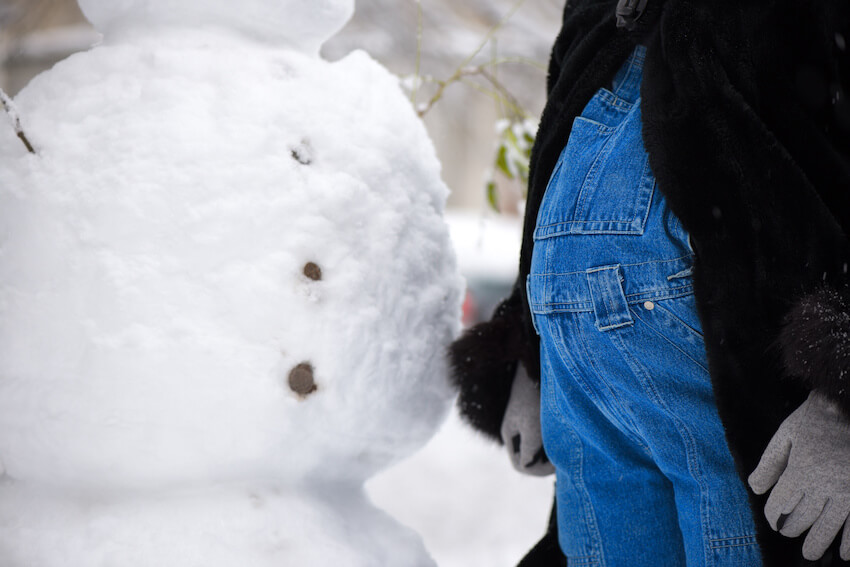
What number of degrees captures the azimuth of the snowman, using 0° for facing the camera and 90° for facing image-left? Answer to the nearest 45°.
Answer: approximately 315°
